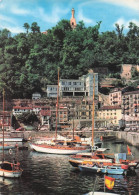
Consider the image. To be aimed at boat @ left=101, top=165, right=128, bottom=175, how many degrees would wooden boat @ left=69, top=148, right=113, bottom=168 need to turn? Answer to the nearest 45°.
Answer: approximately 135° to its left

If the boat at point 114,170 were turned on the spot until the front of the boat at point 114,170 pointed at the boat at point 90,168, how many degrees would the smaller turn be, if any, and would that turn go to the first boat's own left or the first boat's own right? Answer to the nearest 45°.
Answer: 0° — it already faces it

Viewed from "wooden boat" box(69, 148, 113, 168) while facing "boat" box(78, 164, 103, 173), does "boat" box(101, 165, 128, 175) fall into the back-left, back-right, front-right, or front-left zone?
front-left

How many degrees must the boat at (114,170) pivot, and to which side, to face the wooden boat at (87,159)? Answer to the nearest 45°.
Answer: approximately 45° to its right

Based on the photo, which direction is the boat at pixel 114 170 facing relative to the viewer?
to the viewer's left

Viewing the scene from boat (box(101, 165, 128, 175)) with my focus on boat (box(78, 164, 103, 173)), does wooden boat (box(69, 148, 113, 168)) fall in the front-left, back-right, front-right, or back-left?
front-right

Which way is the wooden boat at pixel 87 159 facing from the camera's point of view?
to the viewer's left

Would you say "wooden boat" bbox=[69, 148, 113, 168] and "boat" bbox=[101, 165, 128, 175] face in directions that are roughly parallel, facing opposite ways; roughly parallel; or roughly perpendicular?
roughly parallel

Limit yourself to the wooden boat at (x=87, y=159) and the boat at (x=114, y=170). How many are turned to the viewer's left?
2
